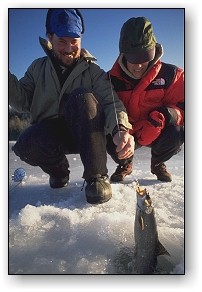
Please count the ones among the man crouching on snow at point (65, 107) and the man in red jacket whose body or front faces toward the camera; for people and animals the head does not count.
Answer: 2

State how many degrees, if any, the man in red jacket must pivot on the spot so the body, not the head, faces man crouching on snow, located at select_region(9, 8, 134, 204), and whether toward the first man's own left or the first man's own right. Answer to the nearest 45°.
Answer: approximately 90° to the first man's own right

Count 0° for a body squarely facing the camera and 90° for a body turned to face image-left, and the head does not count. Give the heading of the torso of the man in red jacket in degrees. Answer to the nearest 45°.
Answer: approximately 0°

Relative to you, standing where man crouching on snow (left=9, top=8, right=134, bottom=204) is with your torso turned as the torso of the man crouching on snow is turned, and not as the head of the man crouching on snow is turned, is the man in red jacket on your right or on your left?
on your left
